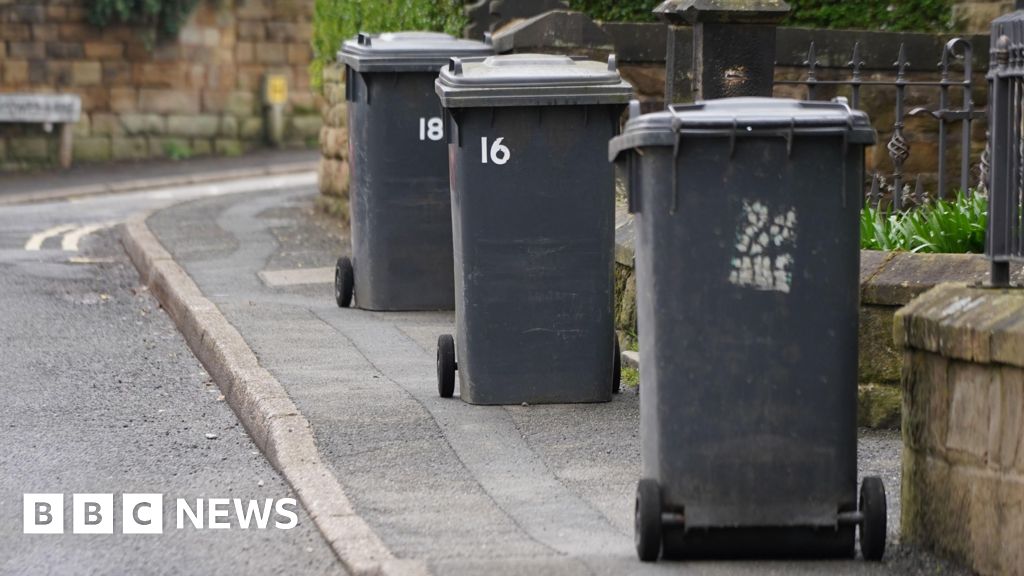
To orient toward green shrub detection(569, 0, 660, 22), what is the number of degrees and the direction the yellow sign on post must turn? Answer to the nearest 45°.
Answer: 0° — it already faces it

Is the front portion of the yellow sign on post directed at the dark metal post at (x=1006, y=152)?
yes

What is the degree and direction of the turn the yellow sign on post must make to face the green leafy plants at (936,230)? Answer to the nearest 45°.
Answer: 0° — it already faces it

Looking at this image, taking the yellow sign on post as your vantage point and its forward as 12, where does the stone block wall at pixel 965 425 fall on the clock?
The stone block wall is roughly at 12 o'clock from the yellow sign on post.

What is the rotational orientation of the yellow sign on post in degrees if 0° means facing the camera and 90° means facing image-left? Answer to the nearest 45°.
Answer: approximately 0°
